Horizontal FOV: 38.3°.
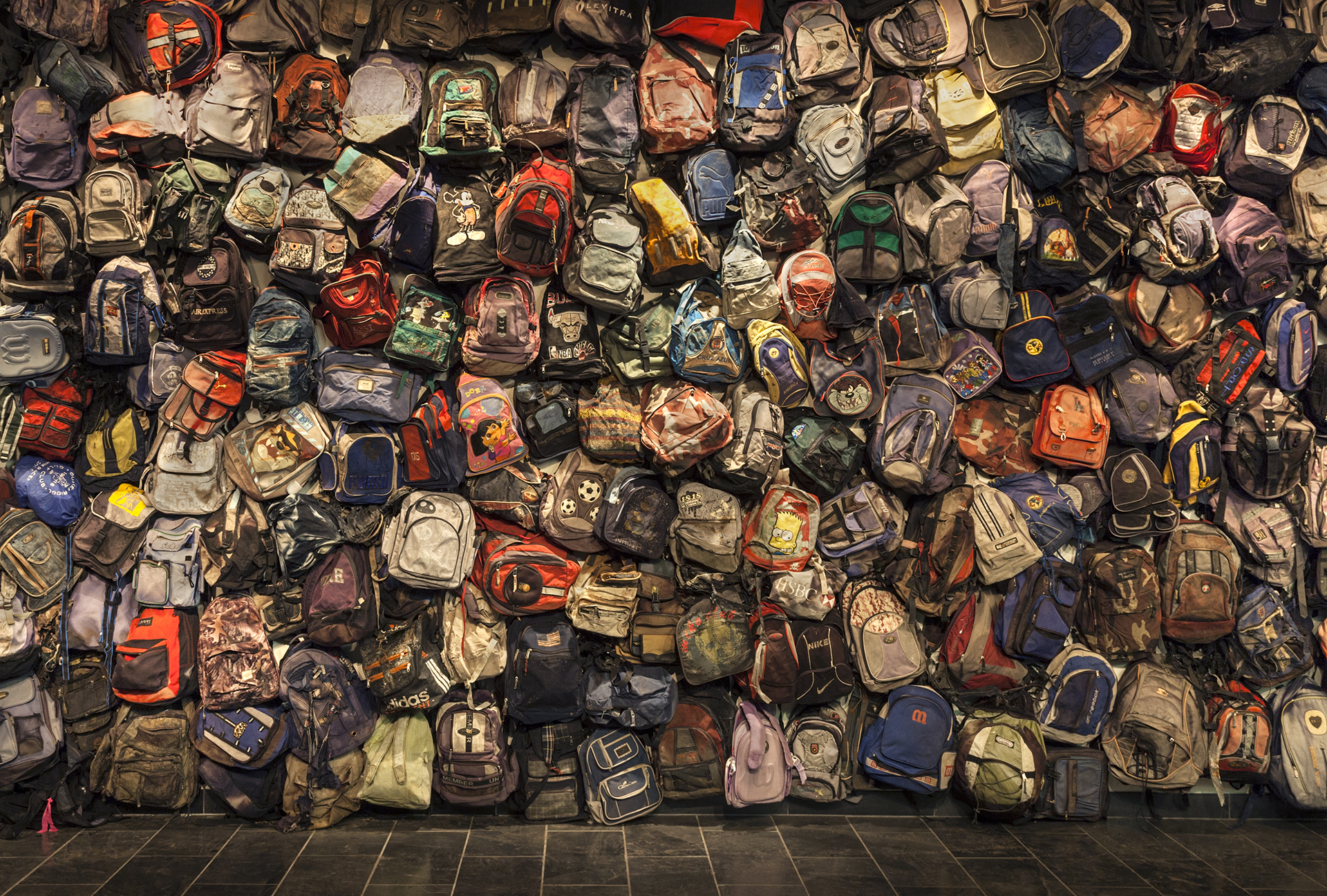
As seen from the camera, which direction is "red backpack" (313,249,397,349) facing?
toward the camera

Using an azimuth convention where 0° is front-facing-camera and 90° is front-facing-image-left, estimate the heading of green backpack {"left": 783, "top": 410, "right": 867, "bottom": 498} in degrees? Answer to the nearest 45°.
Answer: approximately 0°

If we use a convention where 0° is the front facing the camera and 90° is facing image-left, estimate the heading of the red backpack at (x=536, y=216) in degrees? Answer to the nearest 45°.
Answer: approximately 0°

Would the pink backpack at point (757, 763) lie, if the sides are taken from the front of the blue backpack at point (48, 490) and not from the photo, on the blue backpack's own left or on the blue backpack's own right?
on the blue backpack's own left

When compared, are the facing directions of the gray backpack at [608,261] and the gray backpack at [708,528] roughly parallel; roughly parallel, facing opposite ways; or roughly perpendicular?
roughly parallel

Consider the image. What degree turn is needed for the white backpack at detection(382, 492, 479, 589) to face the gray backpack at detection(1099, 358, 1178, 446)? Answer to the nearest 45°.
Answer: approximately 90° to its left

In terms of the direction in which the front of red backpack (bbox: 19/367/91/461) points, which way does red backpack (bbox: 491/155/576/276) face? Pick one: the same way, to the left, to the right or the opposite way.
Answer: the same way

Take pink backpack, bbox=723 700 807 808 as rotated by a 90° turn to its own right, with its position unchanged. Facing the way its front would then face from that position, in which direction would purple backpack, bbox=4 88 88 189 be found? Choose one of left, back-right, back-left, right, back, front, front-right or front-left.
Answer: front

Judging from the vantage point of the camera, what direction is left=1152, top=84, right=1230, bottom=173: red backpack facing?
facing the viewer

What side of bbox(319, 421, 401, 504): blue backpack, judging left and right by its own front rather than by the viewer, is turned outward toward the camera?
front

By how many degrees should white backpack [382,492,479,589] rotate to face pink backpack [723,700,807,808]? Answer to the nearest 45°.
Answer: approximately 90° to its left

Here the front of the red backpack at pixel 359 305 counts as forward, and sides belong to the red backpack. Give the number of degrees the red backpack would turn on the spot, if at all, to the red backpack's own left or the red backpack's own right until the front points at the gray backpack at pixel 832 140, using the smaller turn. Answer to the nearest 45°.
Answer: approximately 90° to the red backpack's own left
